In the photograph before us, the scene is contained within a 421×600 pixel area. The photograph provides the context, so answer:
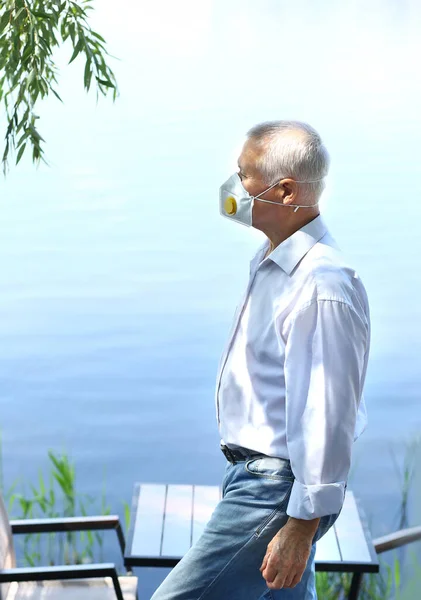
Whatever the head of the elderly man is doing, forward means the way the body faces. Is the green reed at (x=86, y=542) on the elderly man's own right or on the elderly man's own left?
on the elderly man's own right

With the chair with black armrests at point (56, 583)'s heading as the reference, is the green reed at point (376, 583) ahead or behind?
ahead

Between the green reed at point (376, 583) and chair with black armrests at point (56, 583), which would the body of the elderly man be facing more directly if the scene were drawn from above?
the chair with black armrests

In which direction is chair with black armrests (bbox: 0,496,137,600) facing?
to the viewer's right

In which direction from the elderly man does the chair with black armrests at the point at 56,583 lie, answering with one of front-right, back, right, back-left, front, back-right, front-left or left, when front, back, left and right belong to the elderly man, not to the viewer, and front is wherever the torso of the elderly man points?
front-right

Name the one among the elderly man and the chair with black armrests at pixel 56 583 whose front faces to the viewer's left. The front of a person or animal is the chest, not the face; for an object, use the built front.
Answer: the elderly man

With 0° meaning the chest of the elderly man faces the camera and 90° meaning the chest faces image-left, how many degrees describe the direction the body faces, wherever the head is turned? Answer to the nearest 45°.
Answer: approximately 90°

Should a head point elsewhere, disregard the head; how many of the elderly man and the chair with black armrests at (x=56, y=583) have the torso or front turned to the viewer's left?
1

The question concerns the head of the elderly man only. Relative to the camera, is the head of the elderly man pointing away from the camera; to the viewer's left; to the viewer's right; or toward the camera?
to the viewer's left

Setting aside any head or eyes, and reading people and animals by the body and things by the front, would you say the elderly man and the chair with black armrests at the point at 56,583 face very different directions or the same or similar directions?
very different directions
